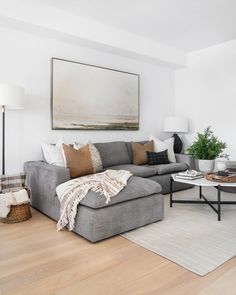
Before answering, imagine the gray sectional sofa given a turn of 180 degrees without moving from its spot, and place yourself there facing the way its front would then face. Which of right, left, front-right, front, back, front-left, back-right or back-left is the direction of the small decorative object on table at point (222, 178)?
back-right

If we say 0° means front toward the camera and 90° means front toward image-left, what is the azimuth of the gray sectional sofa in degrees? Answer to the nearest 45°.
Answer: approximately 315°

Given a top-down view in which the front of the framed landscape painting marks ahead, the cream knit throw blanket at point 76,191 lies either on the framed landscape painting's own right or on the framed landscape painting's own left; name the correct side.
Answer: on the framed landscape painting's own right

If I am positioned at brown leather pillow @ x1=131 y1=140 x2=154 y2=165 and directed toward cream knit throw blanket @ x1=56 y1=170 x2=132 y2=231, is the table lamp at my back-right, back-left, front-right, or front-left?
back-left

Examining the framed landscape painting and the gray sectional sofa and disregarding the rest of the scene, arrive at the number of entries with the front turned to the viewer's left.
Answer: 0

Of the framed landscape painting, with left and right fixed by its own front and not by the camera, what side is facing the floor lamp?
right

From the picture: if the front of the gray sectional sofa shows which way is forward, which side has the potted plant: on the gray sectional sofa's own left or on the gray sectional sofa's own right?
on the gray sectional sofa's own left
